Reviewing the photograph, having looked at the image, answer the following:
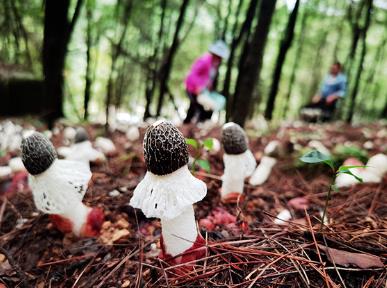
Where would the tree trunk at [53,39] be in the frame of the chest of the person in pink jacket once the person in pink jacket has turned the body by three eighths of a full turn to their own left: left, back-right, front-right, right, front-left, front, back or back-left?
front-left

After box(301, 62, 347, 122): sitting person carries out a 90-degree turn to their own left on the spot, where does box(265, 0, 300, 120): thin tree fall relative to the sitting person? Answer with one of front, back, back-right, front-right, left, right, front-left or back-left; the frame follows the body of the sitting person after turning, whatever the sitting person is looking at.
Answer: right

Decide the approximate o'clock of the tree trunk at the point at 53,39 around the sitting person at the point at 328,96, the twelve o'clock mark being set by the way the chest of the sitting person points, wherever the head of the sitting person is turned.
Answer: The tree trunk is roughly at 12 o'clock from the sitting person.

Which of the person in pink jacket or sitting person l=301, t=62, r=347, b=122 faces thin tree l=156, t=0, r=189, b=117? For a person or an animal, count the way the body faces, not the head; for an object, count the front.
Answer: the sitting person

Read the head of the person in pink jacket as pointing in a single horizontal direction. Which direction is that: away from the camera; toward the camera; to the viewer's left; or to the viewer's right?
to the viewer's right

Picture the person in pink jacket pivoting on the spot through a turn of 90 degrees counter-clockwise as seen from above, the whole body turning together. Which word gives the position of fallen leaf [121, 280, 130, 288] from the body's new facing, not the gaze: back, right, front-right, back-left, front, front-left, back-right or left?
back

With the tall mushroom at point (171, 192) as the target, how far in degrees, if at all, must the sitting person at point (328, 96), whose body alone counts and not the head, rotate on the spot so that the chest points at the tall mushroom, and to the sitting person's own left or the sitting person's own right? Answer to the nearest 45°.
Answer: approximately 45° to the sitting person's own left

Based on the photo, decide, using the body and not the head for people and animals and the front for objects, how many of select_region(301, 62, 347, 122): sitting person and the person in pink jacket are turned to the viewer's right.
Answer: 1

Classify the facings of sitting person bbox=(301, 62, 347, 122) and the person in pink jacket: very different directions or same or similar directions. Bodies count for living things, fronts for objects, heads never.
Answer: very different directions

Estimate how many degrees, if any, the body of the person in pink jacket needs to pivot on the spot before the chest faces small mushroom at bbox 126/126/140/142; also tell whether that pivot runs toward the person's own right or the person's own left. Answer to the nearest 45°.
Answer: approximately 135° to the person's own right

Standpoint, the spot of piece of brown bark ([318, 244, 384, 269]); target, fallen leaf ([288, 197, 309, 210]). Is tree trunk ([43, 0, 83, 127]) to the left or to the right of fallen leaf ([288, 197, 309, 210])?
left

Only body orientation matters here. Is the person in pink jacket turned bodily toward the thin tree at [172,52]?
no

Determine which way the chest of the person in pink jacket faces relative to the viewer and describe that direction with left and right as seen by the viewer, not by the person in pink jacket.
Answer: facing to the right of the viewer

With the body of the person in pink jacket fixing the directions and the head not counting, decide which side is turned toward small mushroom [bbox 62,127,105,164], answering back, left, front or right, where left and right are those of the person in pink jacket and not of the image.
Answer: right
